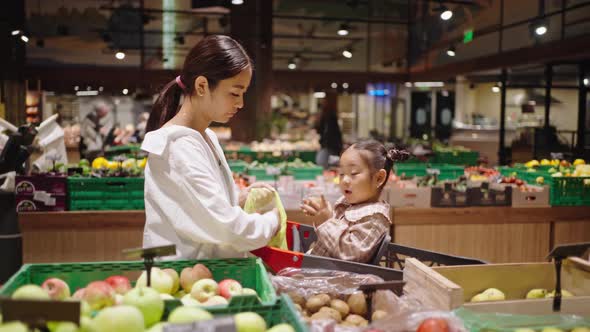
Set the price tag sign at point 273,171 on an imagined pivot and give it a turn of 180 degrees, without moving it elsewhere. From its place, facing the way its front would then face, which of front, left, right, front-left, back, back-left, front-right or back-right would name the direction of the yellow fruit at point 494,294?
back

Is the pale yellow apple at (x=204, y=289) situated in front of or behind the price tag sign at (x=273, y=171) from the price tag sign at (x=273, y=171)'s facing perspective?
in front

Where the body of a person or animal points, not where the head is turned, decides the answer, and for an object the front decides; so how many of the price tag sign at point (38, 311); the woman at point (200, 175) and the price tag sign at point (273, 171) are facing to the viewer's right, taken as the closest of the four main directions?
1

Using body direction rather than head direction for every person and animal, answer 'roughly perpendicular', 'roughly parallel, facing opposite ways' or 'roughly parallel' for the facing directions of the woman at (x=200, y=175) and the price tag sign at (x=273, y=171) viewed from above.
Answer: roughly perpendicular

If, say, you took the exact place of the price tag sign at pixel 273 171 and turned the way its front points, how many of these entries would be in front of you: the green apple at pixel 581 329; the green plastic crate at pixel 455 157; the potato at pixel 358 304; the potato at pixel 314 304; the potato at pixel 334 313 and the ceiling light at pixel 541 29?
4

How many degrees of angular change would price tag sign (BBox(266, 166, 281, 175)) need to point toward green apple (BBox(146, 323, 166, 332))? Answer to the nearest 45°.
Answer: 0° — it already faces it

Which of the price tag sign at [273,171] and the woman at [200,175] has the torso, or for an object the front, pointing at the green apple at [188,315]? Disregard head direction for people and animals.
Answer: the price tag sign

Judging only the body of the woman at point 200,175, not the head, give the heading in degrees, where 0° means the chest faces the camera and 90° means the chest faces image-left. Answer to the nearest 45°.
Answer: approximately 270°

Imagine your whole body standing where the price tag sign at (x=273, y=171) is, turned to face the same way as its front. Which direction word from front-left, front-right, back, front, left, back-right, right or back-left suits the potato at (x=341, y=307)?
front

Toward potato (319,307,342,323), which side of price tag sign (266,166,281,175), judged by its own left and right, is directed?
front

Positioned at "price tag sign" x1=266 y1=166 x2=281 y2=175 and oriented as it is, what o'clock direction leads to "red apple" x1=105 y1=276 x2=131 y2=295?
The red apple is roughly at 12 o'clock from the price tag sign.

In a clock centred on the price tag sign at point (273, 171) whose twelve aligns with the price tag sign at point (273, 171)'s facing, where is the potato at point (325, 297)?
The potato is roughly at 12 o'clock from the price tag sign.

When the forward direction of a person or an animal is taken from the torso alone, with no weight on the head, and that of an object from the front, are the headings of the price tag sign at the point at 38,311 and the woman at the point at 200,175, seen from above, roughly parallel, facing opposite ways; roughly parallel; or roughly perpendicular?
roughly perpendicular

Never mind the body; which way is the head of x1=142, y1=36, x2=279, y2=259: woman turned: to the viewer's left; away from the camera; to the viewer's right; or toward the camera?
to the viewer's right

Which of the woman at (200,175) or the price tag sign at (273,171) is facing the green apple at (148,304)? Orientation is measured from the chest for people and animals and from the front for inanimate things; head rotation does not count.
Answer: the price tag sign
